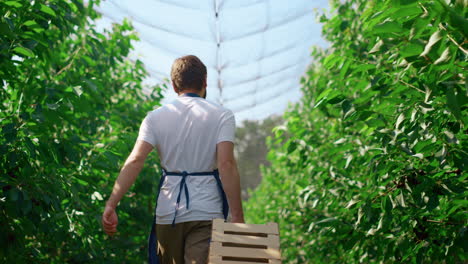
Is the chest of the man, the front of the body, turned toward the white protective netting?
yes

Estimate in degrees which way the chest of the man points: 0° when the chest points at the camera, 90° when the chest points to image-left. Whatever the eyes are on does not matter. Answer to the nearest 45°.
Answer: approximately 180°
